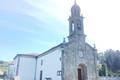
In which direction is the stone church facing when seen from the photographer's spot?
facing the viewer and to the right of the viewer
